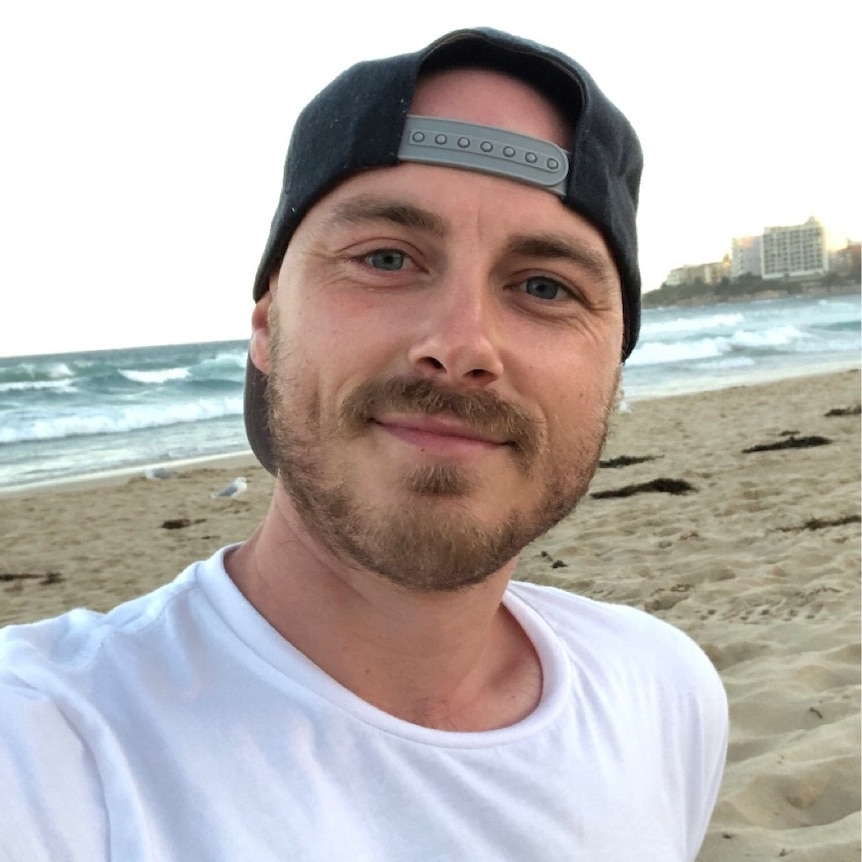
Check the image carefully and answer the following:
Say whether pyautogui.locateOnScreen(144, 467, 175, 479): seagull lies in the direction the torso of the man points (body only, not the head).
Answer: no

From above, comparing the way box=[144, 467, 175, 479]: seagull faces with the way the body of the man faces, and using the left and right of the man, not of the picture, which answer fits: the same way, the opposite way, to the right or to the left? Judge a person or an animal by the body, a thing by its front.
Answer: to the right

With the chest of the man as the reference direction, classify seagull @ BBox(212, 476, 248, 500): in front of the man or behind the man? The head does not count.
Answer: behind

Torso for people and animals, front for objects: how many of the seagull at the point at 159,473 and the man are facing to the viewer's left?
1

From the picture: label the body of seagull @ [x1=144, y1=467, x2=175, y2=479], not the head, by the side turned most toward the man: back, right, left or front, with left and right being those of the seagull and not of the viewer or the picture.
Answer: left

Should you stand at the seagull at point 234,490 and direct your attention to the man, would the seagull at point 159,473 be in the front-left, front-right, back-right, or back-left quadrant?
back-right

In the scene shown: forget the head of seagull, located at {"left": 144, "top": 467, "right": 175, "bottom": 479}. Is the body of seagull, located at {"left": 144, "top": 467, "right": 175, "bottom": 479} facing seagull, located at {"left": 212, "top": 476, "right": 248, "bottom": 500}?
no

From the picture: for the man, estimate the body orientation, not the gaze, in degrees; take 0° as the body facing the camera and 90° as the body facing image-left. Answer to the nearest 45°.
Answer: approximately 0°

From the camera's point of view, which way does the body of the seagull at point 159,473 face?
to the viewer's left

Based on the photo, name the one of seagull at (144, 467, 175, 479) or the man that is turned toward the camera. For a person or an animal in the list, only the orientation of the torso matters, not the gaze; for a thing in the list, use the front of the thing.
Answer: the man

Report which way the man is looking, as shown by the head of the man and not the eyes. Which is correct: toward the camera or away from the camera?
toward the camera
